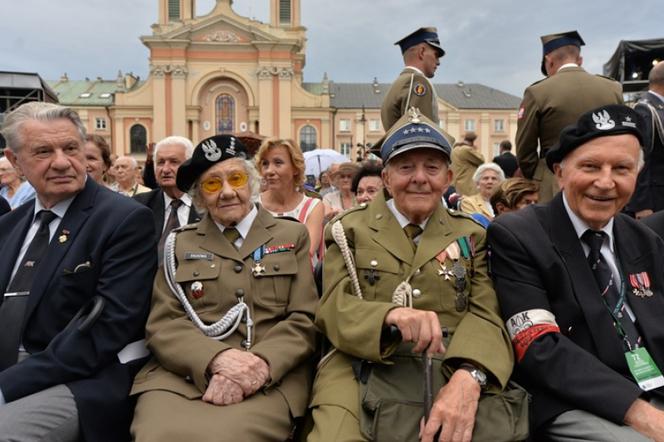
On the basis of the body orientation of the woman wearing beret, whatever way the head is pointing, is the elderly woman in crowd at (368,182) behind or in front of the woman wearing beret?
behind

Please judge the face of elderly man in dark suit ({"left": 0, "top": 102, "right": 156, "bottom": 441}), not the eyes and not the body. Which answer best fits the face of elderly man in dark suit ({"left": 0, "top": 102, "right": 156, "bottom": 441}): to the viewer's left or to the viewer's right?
to the viewer's right

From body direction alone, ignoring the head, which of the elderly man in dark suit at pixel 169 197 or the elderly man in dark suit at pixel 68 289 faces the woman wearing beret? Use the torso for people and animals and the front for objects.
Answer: the elderly man in dark suit at pixel 169 197

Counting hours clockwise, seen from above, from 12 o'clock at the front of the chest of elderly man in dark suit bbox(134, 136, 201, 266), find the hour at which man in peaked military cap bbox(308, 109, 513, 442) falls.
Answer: The man in peaked military cap is roughly at 11 o'clock from the elderly man in dark suit.

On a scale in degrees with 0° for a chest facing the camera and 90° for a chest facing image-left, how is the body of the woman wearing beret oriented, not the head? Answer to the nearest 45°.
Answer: approximately 0°

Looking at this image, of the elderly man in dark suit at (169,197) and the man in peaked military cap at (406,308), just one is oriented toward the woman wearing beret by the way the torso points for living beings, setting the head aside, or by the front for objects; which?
the elderly man in dark suit

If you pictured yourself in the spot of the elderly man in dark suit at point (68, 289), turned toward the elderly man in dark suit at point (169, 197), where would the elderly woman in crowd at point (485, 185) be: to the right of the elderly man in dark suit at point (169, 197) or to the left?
right

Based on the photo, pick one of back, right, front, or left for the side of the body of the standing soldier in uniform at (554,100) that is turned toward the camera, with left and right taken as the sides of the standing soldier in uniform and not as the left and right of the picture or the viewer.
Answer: back

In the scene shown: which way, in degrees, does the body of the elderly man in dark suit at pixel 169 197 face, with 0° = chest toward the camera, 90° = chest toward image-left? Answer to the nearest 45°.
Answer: approximately 0°
